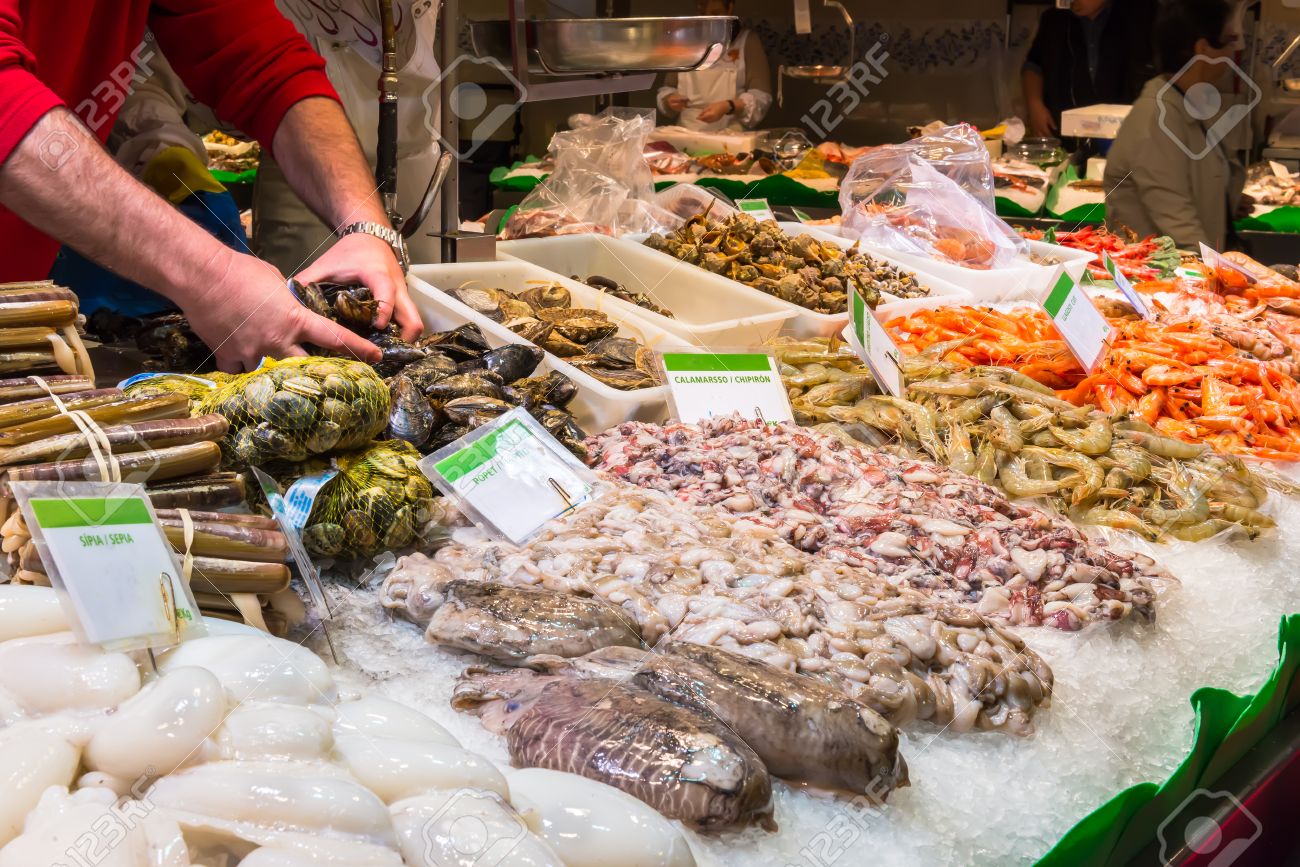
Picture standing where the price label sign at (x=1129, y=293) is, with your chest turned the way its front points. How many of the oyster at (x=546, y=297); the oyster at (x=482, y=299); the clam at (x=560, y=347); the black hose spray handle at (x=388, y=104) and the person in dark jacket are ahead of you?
4

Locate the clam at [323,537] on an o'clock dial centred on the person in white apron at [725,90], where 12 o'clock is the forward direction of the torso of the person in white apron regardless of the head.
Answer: The clam is roughly at 12 o'clock from the person in white apron.

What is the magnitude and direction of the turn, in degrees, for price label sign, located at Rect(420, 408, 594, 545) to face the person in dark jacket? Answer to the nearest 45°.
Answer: approximately 90° to its left

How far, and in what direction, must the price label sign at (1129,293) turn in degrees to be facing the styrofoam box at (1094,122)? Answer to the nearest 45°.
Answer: approximately 135° to its right

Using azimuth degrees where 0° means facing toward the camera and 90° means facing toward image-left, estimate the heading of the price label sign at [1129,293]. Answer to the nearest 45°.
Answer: approximately 45°

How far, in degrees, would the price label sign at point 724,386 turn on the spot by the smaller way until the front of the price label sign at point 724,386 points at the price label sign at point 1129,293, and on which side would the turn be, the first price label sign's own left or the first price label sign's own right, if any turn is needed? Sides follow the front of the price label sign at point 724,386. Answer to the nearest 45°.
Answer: approximately 135° to the first price label sign's own left

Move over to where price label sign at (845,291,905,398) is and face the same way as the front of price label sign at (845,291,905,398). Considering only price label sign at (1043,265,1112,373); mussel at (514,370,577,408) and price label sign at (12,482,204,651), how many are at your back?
1
